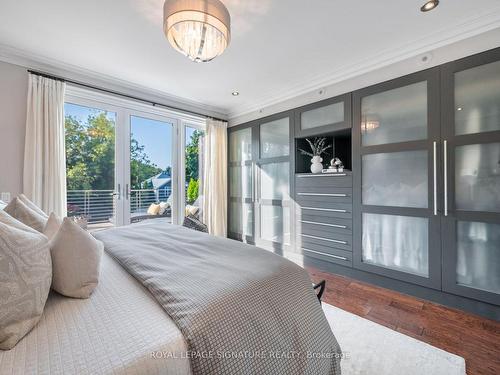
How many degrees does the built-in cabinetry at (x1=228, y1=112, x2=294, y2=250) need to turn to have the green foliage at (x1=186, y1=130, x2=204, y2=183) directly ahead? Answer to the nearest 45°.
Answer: approximately 45° to its right

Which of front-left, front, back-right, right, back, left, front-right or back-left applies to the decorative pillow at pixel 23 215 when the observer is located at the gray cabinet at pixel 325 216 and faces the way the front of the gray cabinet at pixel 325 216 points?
front

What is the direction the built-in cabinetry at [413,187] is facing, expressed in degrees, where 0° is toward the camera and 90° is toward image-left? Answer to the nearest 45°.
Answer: approximately 45°

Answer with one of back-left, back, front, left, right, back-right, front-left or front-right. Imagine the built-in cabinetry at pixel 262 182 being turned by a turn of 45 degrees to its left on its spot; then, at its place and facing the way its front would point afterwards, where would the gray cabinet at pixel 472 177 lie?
front-left

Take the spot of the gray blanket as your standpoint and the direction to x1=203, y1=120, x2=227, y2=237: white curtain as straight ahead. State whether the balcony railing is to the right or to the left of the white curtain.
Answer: left

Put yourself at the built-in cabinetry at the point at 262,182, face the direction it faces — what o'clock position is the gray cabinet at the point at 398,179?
The gray cabinet is roughly at 9 o'clock from the built-in cabinetry.

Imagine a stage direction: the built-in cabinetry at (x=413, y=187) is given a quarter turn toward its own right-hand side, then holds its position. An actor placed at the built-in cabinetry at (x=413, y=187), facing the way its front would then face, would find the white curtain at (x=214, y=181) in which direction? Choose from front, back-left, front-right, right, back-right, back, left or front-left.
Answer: front-left

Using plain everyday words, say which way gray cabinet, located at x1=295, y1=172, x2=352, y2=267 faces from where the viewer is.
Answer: facing the viewer and to the left of the viewer

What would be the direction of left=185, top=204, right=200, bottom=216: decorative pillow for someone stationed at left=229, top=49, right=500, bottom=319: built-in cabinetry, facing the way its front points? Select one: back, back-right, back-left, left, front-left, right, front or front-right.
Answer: front-right

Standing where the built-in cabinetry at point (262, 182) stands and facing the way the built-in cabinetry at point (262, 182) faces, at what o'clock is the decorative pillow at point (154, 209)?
The decorative pillow is roughly at 1 o'clock from the built-in cabinetry.

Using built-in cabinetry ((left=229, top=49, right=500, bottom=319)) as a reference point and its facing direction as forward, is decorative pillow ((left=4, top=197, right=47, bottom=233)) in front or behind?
in front

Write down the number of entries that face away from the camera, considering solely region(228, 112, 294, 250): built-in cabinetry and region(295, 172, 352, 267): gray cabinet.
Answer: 0

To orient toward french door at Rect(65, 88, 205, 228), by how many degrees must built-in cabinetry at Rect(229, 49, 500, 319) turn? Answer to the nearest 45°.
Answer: approximately 45° to its right

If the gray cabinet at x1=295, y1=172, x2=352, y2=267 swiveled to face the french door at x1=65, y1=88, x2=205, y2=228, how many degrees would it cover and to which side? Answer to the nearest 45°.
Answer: approximately 45° to its right

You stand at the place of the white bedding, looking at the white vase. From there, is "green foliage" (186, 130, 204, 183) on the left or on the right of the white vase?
left

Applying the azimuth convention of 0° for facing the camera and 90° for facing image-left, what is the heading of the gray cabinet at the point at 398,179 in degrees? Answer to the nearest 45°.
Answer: approximately 45°
